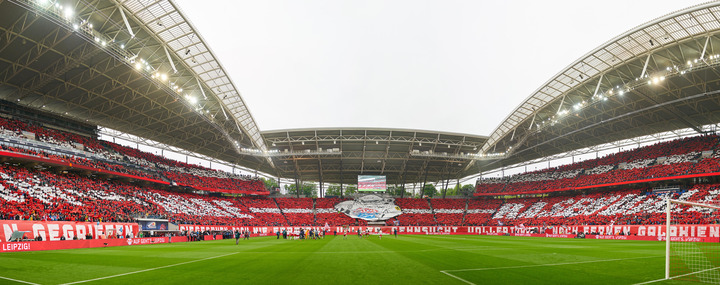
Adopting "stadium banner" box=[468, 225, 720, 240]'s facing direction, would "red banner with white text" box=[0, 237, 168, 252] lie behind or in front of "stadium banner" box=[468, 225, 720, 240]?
in front

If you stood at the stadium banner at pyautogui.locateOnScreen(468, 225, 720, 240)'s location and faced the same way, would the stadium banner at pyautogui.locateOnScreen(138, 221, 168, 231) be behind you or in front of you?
in front

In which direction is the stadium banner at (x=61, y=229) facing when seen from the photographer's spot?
facing the viewer and to the right of the viewer

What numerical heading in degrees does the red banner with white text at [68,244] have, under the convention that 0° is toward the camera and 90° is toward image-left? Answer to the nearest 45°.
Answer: approximately 315°

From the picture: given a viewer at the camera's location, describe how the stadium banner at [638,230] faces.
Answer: facing the viewer and to the left of the viewer

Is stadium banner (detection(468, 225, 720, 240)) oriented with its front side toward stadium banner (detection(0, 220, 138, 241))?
yes
